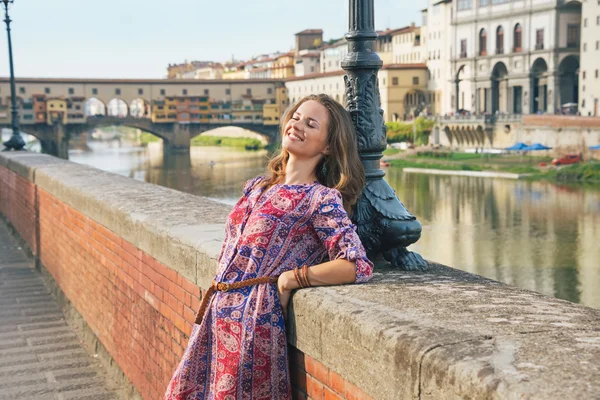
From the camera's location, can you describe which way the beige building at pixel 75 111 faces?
facing the viewer

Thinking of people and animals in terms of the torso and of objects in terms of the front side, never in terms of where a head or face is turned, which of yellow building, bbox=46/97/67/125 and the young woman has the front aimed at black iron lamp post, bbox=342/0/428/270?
the yellow building

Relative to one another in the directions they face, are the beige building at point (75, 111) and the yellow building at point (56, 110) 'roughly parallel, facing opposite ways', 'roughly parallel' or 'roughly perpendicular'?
roughly parallel

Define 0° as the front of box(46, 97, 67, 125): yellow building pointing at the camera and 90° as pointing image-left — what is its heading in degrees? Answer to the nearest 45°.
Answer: approximately 0°

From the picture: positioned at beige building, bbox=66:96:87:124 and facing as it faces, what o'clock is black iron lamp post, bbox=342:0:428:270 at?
The black iron lamp post is roughly at 12 o'clock from the beige building.

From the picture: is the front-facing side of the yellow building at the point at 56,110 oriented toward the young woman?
yes

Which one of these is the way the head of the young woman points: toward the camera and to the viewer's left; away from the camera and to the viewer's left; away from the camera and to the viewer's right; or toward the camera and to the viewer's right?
toward the camera and to the viewer's left

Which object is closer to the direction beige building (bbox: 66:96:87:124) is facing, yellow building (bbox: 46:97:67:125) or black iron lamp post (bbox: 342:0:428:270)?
the black iron lamp post

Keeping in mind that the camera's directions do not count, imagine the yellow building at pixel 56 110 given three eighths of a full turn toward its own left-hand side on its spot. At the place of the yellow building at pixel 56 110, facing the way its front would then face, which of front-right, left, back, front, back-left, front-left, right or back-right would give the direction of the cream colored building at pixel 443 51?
front-right

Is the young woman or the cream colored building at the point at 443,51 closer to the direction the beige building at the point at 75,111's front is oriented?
the young woman

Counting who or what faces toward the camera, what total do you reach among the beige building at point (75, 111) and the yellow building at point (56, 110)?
2

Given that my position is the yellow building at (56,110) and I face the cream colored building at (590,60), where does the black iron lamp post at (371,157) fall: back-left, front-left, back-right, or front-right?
front-right

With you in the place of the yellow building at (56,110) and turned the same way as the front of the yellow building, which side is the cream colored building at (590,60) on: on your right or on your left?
on your left

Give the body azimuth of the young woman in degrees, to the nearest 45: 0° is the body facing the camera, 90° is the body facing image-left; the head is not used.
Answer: approximately 45°
